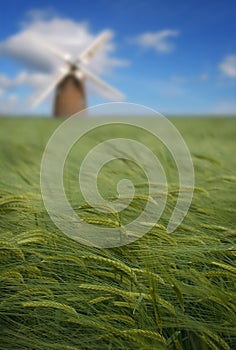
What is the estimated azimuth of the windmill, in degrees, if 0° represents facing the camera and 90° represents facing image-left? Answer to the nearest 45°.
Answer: approximately 0°
